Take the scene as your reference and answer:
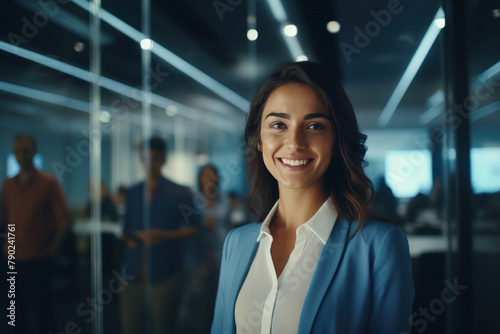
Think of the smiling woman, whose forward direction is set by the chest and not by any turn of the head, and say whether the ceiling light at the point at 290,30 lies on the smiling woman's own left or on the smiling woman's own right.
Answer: on the smiling woman's own right

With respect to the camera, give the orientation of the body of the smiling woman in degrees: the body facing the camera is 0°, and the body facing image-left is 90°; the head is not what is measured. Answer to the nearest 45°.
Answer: approximately 45°

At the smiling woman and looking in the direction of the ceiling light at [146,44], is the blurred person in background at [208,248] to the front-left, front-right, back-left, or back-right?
front-right

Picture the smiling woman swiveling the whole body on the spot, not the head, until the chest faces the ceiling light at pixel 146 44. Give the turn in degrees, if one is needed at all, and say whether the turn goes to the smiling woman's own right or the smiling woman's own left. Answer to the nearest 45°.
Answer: approximately 90° to the smiling woman's own right

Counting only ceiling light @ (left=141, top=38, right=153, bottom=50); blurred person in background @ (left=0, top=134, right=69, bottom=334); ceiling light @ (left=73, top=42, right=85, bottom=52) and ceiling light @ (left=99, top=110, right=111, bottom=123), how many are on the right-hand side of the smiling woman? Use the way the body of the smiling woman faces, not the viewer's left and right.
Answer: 4

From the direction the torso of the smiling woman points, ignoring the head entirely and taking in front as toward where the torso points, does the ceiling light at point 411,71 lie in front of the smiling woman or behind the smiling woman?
behind

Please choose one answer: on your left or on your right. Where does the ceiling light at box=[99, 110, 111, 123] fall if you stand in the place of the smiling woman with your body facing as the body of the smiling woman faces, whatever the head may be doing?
on your right

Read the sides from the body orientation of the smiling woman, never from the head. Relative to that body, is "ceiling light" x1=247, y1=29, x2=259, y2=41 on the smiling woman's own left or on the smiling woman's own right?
on the smiling woman's own right

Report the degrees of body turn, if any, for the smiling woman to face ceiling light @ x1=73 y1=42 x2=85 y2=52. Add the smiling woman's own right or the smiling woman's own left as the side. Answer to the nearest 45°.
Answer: approximately 90° to the smiling woman's own right

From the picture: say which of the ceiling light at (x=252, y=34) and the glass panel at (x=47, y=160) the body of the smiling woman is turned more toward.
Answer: the glass panel
